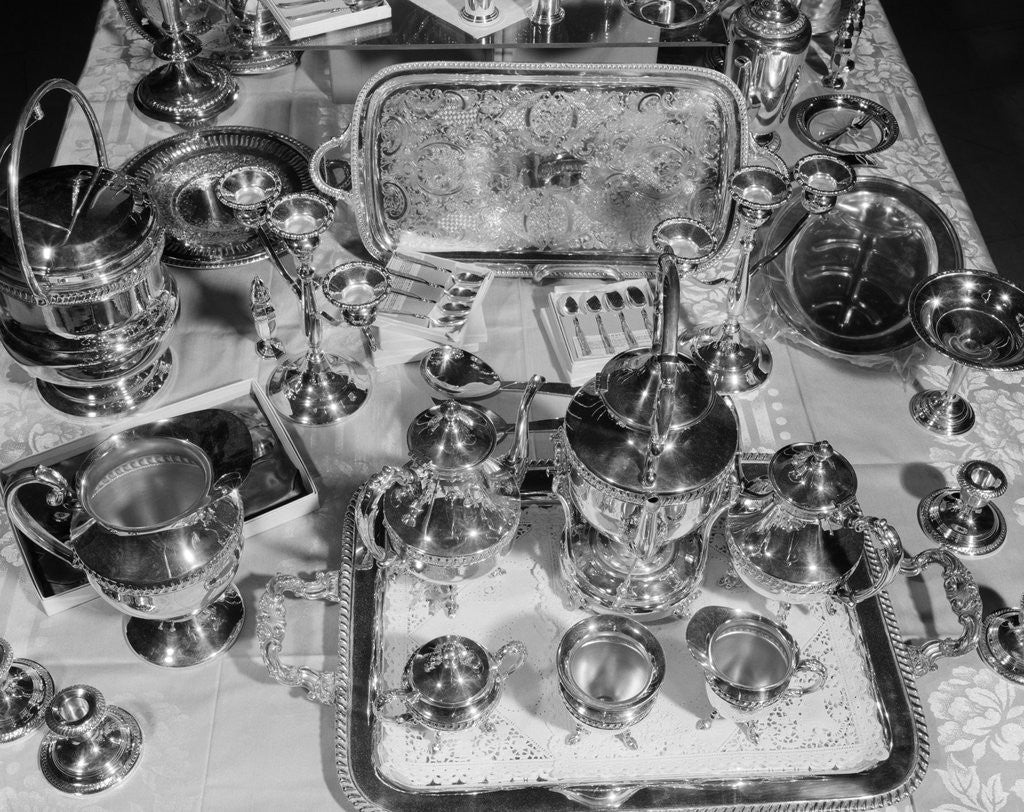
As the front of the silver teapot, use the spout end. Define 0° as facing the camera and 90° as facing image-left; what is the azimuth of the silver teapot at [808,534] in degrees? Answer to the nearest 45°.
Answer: approximately 135°

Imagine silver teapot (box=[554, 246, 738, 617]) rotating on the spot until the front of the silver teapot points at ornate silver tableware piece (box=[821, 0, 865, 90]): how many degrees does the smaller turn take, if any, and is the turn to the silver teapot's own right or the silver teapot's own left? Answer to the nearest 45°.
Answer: approximately 180°

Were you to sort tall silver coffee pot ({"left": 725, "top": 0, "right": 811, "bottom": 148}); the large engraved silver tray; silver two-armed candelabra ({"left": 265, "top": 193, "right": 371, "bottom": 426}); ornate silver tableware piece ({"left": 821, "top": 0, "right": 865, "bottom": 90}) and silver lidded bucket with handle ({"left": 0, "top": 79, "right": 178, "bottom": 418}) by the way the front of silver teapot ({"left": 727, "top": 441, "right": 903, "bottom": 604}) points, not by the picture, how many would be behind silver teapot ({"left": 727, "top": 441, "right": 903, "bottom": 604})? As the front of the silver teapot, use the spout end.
0
